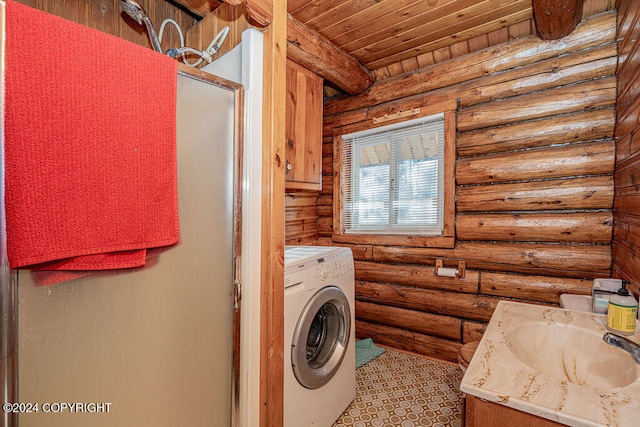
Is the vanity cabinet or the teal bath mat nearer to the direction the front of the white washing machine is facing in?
the vanity cabinet

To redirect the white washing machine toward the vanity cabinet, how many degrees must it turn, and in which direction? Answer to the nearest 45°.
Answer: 0° — it already faces it

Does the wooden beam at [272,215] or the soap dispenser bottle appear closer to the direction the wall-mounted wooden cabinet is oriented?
the soap dispenser bottle

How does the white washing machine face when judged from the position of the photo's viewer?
facing the viewer and to the right of the viewer

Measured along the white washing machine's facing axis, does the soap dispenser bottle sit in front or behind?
in front

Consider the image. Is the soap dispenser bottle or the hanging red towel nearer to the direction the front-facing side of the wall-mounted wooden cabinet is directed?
the soap dispenser bottle

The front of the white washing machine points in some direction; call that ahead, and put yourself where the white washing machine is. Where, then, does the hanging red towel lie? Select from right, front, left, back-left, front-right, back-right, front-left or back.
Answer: right

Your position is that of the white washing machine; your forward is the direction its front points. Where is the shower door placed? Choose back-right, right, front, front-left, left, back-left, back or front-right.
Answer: right
